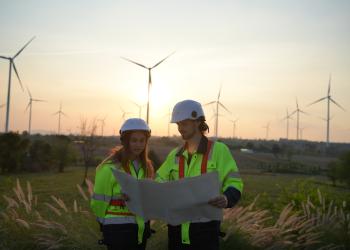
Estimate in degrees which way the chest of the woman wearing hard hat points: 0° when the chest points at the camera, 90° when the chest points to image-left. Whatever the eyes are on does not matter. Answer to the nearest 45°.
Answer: approximately 315°

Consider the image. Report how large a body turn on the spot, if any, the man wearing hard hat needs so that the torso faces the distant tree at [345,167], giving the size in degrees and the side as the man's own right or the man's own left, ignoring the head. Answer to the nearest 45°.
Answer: approximately 135° to the man's own right

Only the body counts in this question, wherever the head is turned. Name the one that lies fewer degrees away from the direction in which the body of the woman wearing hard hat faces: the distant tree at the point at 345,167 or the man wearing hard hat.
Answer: the man wearing hard hat

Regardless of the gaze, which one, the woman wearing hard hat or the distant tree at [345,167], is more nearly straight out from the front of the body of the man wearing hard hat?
the woman wearing hard hat

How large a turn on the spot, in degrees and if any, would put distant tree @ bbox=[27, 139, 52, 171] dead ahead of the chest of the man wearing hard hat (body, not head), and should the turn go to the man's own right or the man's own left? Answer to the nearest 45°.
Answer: approximately 135° to the man's own right

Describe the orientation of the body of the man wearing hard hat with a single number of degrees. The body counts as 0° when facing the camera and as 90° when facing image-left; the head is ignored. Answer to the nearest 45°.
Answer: approximately 45°
